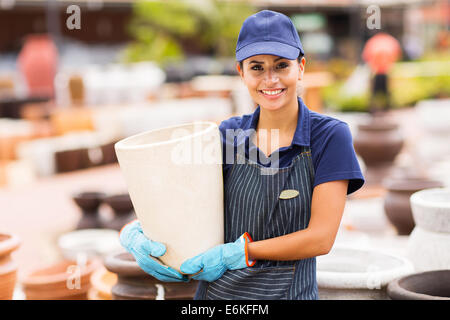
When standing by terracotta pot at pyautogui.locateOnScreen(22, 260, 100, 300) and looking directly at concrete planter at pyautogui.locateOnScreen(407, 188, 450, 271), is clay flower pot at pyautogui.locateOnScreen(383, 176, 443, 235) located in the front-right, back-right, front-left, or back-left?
front-left

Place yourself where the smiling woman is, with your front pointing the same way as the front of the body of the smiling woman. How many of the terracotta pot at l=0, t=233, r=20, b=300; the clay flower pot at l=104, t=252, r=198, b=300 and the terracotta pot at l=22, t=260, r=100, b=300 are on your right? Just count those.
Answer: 3

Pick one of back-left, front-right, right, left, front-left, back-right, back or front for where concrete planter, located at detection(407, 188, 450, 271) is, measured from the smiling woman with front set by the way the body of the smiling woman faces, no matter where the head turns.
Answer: back

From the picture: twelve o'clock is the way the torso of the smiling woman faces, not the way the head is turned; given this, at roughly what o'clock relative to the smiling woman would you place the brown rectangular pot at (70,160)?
The brown rectangular pot is roughly at 4 o'clock from the smiling woman.

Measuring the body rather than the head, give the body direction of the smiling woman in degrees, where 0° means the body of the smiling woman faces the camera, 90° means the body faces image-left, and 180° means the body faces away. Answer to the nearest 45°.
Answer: approximately 45°

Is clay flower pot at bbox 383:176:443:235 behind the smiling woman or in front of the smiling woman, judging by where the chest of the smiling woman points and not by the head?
behind

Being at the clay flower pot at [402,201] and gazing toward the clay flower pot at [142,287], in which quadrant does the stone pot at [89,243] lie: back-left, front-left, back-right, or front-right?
front-right

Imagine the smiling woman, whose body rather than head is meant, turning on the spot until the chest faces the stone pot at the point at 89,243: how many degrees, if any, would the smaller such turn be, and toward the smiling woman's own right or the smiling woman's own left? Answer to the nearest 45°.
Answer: approximately 90° to the smiling woman's own right

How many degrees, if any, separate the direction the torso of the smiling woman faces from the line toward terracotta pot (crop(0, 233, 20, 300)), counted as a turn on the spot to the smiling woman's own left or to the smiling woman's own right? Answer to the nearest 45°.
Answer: approximately 90° to the smiling woman's own right

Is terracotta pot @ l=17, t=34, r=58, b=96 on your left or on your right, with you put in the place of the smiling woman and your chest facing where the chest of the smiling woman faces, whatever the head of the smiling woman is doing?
on your right

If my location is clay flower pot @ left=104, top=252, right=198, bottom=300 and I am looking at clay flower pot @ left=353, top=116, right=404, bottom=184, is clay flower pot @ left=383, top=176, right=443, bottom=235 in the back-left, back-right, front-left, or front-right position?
front-right

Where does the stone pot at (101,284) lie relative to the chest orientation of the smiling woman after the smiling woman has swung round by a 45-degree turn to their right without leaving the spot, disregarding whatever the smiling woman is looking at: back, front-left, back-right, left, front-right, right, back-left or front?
front-right
